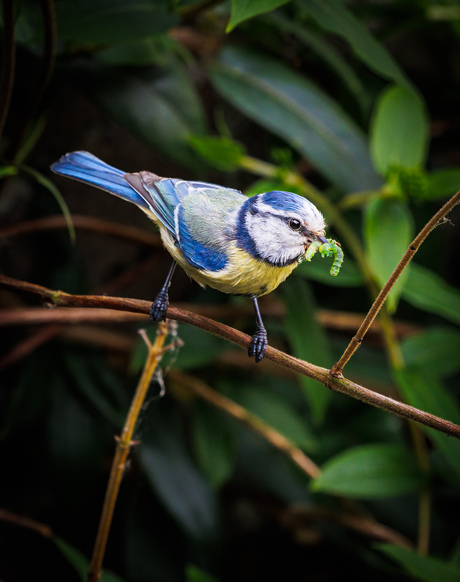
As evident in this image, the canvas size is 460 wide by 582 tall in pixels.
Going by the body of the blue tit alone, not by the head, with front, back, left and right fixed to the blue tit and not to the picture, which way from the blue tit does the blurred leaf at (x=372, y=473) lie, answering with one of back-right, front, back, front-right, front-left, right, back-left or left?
front-left

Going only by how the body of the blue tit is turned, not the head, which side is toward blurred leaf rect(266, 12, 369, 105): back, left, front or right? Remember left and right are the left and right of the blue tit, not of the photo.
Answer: left

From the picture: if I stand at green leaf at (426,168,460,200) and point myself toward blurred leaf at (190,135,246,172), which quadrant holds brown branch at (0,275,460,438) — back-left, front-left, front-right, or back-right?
front-left

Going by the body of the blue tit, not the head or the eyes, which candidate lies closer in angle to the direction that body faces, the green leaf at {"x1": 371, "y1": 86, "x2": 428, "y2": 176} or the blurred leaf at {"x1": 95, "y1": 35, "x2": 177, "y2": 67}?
the green leaf

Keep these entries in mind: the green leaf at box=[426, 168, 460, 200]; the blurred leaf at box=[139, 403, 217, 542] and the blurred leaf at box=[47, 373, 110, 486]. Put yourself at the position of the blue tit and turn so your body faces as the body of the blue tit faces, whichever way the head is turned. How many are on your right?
0

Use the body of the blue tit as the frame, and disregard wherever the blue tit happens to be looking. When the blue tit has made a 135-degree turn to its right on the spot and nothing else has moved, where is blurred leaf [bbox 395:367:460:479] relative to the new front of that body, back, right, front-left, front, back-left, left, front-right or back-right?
back

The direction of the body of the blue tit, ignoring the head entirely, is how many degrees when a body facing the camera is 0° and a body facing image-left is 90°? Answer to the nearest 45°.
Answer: approximately 270°

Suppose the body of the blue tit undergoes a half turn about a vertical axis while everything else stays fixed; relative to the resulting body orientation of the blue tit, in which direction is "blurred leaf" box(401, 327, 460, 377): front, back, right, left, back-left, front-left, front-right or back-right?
back-right
